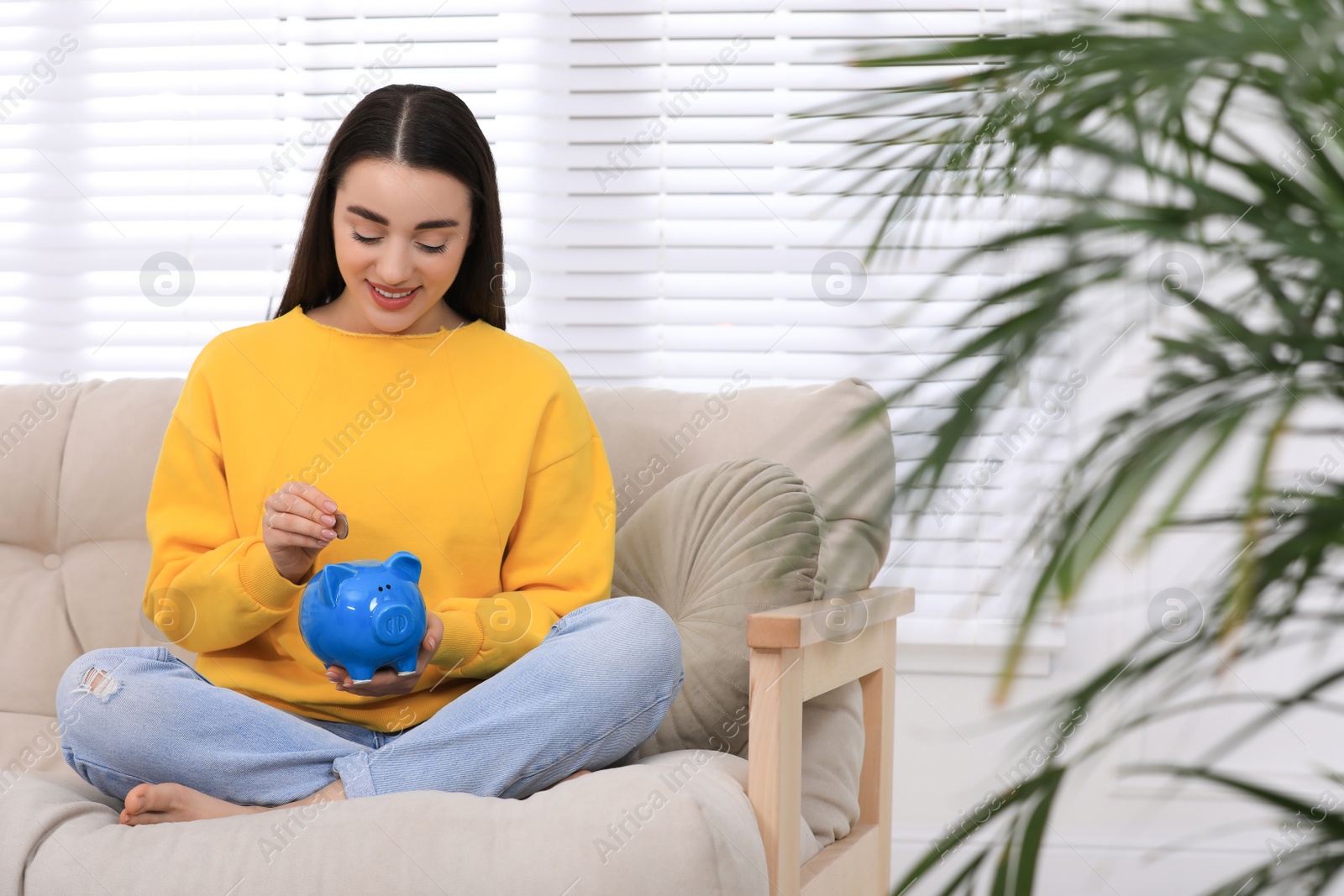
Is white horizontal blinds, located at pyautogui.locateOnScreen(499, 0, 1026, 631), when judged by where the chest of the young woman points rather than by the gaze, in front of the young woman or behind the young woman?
behind

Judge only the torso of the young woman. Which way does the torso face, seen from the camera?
toward the camera

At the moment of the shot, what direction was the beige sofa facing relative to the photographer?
facing the viewer and to the left of the viewer

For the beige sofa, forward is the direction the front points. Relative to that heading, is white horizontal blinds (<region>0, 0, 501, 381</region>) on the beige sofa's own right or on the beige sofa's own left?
on the beige sofa's own right

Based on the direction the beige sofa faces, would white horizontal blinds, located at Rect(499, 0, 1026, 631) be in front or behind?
behind
